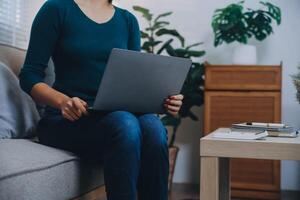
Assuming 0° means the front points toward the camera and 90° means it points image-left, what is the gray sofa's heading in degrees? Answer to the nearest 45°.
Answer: approximately 315°

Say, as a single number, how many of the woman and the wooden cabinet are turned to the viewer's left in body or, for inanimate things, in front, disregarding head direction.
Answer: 0

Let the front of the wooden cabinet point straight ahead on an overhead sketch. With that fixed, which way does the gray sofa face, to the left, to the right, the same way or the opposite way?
to the left

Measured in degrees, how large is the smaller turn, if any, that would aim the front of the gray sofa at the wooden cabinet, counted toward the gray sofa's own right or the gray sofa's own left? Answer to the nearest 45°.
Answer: approximately 90° to the gray sofa's own left

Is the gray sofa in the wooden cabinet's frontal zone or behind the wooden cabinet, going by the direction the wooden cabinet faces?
frontal zone

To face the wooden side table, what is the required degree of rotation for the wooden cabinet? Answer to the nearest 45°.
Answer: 0° — it already faces it

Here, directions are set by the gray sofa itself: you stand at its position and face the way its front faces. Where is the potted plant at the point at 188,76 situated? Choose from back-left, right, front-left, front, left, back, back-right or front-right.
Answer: left

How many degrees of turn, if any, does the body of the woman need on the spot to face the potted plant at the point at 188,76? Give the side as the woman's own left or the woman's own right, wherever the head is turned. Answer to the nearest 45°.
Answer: approximately 90° to the woman's own left

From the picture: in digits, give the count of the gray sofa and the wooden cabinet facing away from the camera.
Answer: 0

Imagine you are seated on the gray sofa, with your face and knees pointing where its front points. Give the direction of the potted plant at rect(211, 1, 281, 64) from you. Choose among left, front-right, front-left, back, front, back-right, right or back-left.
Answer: left

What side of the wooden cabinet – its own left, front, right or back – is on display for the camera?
front
